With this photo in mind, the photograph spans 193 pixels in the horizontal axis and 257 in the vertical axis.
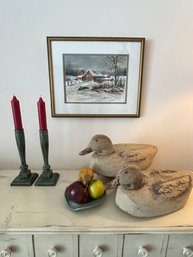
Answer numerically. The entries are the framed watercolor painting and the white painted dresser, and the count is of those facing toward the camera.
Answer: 2

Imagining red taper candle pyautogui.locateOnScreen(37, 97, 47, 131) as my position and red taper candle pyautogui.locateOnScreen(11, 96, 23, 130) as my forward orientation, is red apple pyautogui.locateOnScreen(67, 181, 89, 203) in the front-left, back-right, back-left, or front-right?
back-left
